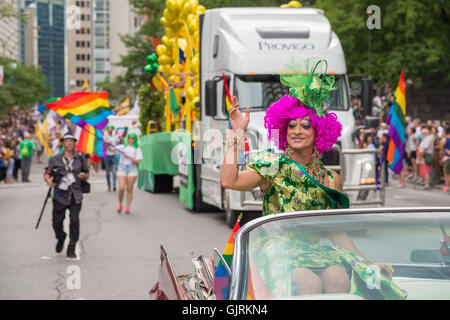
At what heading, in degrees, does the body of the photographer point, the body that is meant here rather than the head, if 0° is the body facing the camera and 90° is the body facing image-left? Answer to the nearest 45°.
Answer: approximately 0°

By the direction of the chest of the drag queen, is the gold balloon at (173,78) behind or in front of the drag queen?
behind

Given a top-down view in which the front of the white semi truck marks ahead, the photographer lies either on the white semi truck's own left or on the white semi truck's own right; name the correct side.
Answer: on the white semi truck's own right

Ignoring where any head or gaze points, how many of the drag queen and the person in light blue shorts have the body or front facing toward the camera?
2

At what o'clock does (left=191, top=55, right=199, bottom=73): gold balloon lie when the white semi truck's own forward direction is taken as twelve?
The gold balloon is roughly at 6 o'clock from the white semi truck.

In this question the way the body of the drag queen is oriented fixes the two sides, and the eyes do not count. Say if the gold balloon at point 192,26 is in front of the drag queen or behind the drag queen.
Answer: behind

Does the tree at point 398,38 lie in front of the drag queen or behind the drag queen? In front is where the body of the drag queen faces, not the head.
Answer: behind

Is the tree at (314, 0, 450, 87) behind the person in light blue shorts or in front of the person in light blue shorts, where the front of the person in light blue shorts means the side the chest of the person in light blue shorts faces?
behind

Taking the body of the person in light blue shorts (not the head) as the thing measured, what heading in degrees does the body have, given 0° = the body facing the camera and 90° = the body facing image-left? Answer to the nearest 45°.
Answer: approximately 0°

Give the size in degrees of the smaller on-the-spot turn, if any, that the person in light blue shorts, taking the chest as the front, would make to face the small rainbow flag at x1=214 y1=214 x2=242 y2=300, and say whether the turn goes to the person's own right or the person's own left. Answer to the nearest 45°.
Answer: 0° — they already face it
